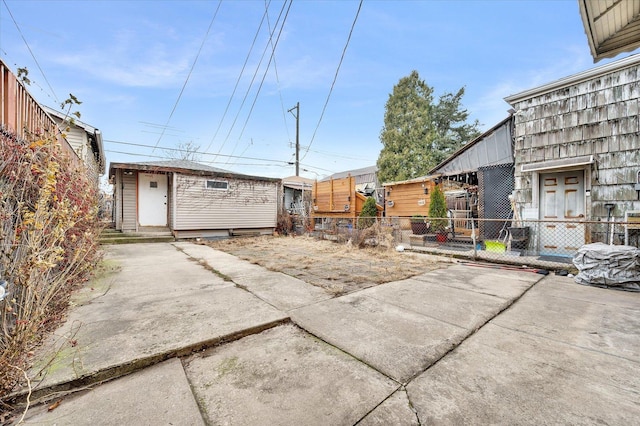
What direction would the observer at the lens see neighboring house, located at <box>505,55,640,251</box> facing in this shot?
facing the viewer and to the left of the viewer

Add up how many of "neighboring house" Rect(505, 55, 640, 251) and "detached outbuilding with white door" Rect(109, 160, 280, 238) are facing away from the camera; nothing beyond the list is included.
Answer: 0

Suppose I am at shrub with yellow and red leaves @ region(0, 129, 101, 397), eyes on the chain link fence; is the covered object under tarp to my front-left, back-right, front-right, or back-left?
front-right

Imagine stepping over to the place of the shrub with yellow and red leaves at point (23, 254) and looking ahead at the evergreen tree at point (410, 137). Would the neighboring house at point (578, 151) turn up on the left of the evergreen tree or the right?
right

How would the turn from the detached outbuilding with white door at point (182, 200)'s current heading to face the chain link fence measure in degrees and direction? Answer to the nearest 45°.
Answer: approximately 45° to its left

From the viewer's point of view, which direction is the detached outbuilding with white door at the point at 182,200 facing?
toward the camera

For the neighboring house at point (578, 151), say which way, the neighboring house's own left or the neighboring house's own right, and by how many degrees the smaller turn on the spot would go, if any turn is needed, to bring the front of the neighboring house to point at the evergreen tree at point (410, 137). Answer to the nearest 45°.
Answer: approximately 90° to the neighboring house's own right

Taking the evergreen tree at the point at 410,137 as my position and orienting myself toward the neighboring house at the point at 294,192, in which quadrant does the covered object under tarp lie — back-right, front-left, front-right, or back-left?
front-left

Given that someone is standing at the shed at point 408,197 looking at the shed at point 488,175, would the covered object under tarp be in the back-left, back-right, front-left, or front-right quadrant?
front-right

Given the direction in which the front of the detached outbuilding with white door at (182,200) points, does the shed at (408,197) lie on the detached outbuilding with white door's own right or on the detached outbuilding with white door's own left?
on the detached outbuilding with white door's own left

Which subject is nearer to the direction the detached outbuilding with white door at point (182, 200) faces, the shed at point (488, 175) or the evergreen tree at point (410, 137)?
the shed

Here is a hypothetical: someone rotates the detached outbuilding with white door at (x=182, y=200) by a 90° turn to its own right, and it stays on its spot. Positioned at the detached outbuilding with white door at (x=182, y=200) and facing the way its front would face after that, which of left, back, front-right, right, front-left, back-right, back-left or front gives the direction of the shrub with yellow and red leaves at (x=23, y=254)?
left
